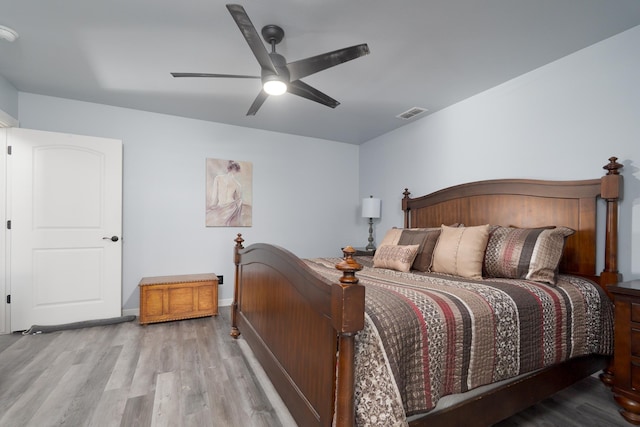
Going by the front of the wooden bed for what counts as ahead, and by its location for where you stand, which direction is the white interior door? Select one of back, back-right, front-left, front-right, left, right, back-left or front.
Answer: front-right

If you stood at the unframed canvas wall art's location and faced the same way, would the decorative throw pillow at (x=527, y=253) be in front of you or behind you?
in front

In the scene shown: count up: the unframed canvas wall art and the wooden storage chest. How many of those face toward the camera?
2

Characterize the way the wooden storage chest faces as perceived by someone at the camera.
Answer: facing the viewer

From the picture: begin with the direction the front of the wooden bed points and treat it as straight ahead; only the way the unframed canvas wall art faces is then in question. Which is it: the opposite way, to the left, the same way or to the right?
to the left

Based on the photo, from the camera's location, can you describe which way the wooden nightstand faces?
facing the viewer and to the left of the viewer

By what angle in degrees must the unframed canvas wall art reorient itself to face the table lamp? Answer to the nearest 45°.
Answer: approximately 90° to its left

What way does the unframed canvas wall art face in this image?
toward the camera

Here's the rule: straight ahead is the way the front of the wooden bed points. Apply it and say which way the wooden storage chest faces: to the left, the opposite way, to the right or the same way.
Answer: to the left

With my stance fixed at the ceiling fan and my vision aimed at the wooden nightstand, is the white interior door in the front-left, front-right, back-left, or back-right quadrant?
back-left
